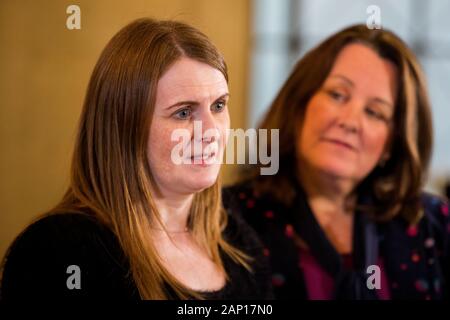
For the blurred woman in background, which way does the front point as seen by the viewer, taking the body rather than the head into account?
toward the camera

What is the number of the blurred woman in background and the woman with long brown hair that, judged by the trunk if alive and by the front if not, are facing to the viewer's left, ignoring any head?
0

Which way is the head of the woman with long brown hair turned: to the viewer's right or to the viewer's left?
to the viewer's right

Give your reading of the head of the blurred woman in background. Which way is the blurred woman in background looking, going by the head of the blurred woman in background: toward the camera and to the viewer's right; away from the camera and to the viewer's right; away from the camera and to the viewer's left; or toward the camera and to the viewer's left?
toward the camera and to the viewer's left

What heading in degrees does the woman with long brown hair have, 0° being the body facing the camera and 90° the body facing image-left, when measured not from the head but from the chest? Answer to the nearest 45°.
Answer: approximately 315°
